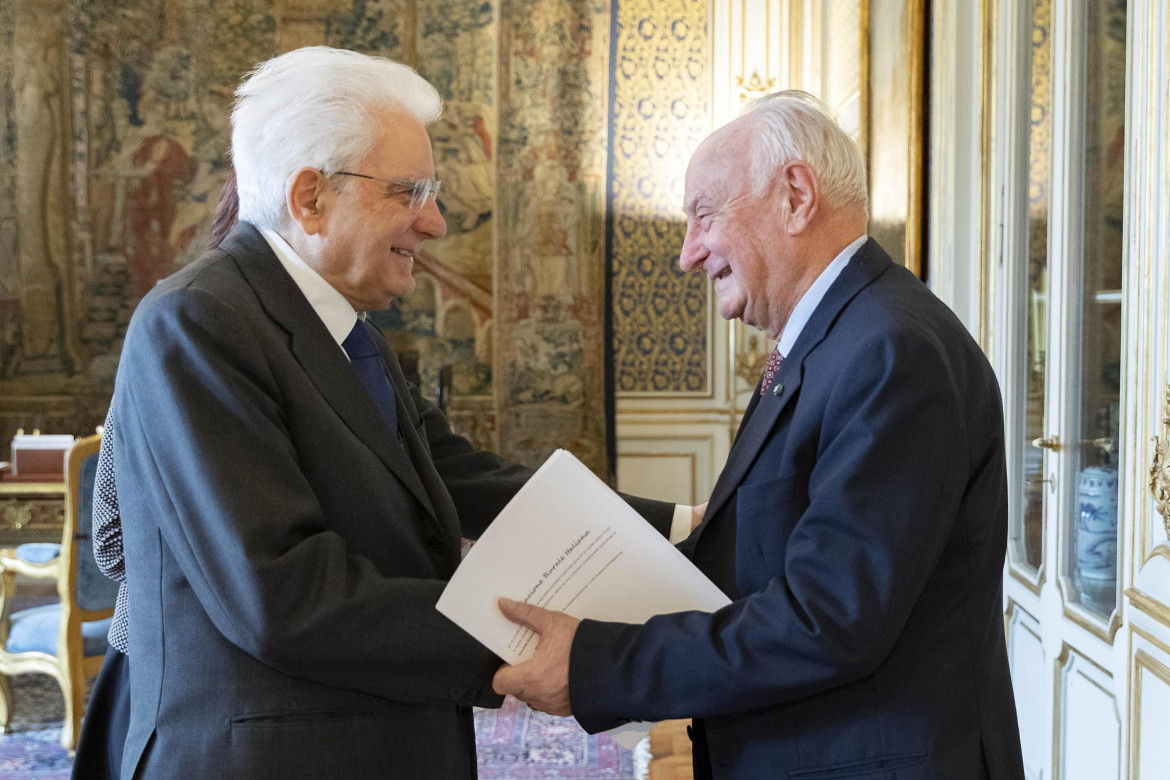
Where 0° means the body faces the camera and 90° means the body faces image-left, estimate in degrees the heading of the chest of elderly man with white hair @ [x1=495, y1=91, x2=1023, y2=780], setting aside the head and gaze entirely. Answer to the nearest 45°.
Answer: approximately 90°

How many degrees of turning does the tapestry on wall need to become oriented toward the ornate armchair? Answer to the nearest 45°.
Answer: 0° — it already faces it

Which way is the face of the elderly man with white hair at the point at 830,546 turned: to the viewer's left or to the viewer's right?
to the viewer's left

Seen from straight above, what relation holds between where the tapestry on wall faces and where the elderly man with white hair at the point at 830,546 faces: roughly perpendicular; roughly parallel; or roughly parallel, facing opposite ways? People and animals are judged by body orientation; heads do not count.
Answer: roughly perpendicular

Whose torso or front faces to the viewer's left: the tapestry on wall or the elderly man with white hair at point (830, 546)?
the elderly man with white hair

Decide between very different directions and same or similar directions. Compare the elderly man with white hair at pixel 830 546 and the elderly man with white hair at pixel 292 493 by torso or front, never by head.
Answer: very different directions

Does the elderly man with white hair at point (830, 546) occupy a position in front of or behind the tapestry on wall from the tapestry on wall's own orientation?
in front

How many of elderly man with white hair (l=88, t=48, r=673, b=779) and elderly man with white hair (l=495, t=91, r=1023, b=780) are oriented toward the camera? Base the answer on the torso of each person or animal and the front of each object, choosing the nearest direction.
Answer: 0

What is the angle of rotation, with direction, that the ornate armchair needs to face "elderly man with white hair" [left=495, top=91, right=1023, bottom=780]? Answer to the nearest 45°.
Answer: approximately 135° to its left

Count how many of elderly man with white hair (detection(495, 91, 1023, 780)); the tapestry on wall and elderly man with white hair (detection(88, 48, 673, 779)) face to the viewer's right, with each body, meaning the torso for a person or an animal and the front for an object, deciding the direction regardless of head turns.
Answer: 1

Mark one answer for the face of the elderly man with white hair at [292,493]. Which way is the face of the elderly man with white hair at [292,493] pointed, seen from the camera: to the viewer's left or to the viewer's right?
to the viewer's right

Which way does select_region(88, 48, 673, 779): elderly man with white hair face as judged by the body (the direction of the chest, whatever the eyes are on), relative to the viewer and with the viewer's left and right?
facing to the right of the viewer
